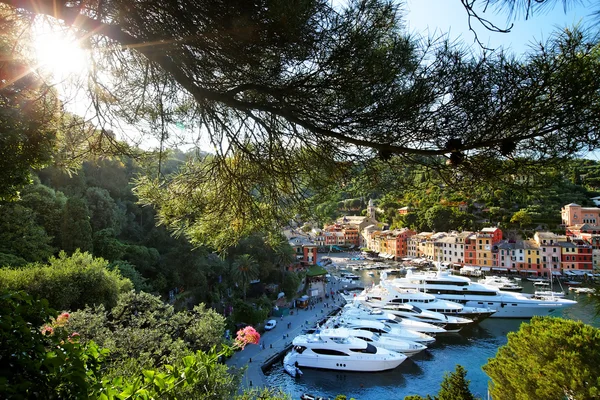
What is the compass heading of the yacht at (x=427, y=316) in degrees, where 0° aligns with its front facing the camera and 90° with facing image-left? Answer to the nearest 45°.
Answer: approximately 315°

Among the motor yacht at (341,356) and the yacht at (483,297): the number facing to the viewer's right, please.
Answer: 2

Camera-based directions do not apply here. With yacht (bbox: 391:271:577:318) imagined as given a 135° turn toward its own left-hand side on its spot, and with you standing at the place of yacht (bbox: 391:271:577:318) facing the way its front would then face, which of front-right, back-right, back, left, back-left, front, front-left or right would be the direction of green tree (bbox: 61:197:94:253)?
left

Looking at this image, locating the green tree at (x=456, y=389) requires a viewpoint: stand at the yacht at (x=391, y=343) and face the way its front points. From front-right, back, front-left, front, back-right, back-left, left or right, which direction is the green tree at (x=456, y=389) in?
front-right

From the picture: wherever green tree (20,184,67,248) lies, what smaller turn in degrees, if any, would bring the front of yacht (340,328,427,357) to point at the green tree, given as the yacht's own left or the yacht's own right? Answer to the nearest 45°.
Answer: approximately 135° to the yacht's own right

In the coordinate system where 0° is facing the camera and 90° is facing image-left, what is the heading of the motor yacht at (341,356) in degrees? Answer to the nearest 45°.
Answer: approximately 270°

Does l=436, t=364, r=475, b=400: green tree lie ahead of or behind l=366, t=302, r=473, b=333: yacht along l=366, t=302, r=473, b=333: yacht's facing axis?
ahead

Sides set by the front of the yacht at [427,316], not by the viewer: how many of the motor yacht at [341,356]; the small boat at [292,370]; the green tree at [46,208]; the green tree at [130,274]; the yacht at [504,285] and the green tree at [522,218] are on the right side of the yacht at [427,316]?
4

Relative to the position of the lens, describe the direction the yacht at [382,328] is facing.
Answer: facing the viewer and to the right of the viewer

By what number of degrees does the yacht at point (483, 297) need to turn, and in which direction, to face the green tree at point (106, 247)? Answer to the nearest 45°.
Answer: approximately 135° to its right

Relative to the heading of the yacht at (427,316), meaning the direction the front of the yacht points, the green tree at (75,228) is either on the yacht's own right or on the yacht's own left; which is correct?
on the yacht's own right

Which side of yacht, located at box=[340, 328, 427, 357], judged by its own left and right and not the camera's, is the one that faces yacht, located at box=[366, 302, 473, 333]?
left

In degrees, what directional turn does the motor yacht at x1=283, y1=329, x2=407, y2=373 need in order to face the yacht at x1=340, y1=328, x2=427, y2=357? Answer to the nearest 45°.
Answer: approximately 45° to its left

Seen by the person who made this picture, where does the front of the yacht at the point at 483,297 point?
facing to the right of the viewer

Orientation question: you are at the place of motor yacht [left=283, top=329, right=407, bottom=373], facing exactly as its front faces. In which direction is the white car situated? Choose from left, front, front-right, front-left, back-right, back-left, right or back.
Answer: back-left
